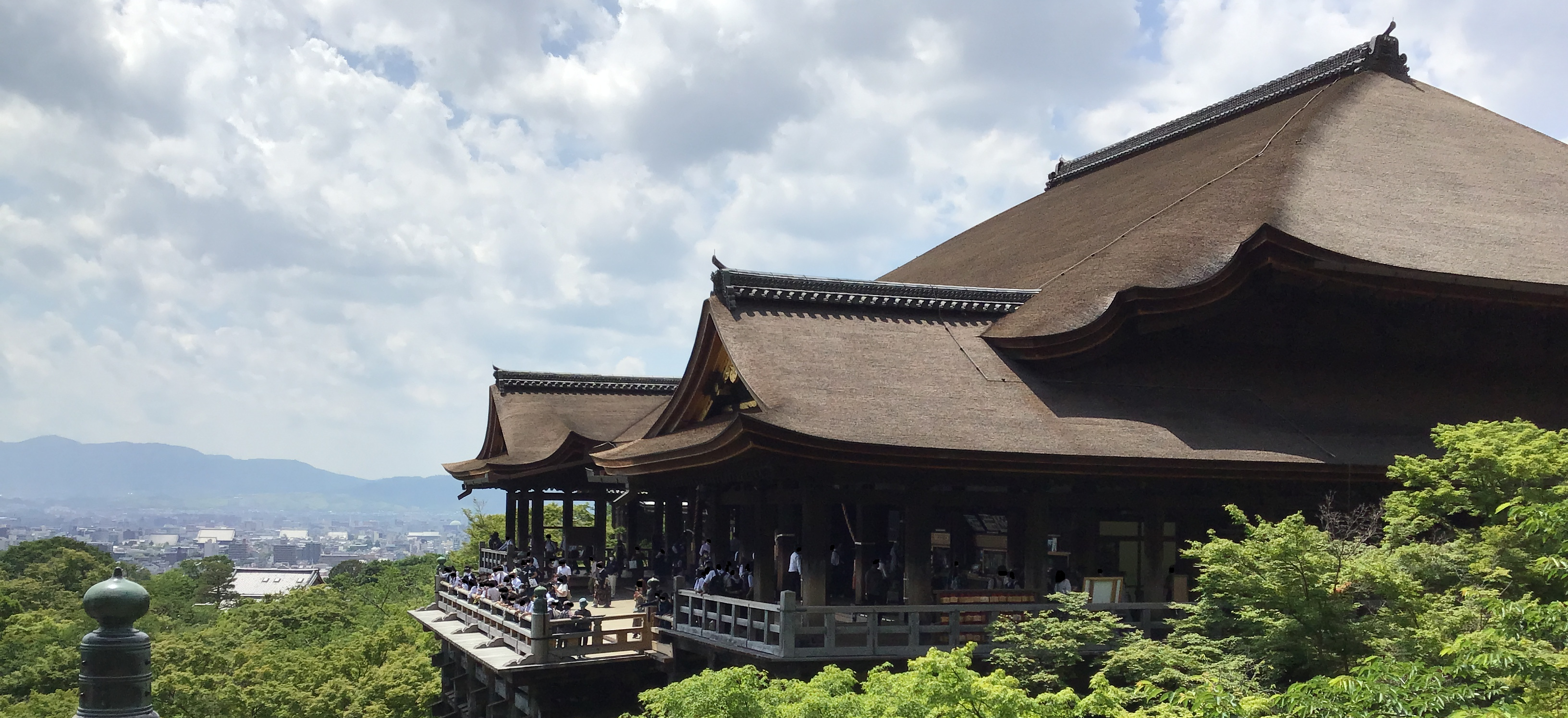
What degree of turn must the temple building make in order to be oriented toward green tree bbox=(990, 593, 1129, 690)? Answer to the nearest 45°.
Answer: approximately 45° to its left

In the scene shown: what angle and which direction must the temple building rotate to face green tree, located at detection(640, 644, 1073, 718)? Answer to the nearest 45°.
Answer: approximately 45° to its left

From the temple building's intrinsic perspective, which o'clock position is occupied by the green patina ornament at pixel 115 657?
The green patina ornament is roughly at 11 o'clock from the temple building.

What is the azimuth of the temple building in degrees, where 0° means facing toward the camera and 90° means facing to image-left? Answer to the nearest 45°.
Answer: approximately 45°
